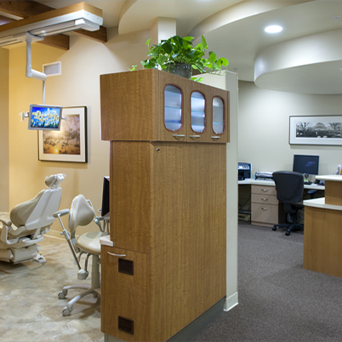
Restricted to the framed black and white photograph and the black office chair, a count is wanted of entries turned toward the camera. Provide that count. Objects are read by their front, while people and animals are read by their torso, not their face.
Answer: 1

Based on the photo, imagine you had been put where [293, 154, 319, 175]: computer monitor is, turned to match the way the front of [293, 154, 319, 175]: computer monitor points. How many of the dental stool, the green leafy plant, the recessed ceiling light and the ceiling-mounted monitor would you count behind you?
0

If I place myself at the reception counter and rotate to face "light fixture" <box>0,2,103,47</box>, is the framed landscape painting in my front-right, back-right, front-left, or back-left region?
front-right

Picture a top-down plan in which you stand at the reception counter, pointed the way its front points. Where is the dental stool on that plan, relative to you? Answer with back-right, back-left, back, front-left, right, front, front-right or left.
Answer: front

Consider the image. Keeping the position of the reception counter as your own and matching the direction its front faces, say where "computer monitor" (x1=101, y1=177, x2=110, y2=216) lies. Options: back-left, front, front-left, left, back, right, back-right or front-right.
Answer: front

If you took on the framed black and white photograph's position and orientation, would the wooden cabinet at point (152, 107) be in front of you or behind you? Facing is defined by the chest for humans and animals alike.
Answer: in front

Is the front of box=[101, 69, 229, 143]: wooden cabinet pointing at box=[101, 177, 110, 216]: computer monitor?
no

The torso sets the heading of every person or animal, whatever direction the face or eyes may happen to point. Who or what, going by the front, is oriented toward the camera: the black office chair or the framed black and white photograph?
the framed black and white photograph

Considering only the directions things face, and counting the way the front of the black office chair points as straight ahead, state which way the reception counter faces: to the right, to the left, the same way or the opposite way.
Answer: the opposite way

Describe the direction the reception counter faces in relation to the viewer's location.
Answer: facing the viewer and to the left of the viewer

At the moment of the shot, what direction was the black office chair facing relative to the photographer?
facing away from the viewer and to the right of the viewer

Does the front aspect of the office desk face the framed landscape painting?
no

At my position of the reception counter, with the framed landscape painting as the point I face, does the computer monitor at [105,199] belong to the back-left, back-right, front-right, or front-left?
front-left

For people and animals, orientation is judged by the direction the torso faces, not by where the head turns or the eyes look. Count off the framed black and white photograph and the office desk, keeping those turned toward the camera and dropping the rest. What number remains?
2

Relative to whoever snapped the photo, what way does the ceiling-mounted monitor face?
facing the viewer
